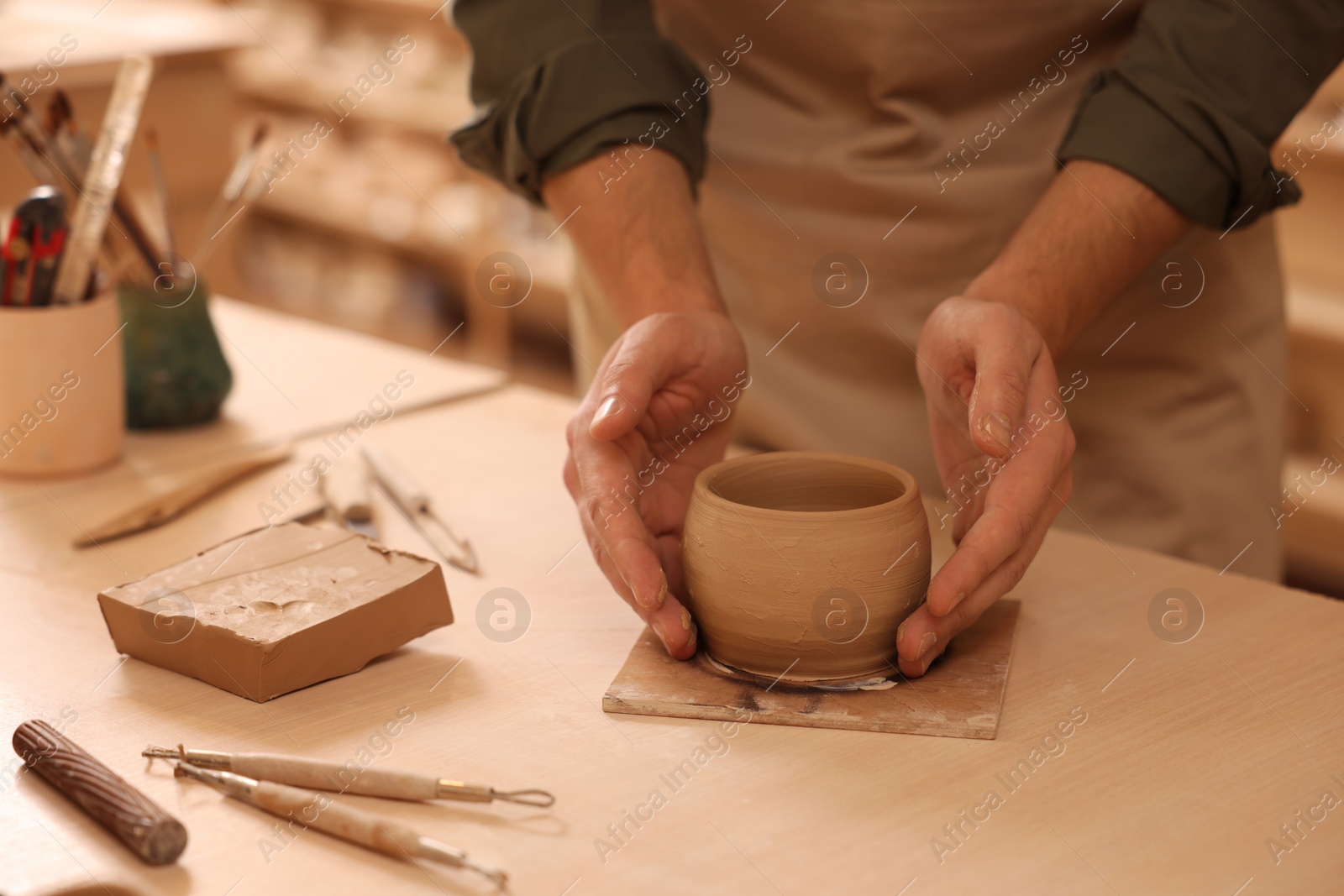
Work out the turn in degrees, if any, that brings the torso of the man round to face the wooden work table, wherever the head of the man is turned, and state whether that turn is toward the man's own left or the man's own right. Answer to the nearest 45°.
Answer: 0° — they already face it

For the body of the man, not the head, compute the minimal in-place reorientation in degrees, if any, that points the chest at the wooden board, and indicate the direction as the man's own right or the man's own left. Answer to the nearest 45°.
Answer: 0° — they already face it

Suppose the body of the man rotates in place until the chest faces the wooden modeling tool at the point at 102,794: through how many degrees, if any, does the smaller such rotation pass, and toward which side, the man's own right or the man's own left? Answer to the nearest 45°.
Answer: approximately 45° to the man's own right

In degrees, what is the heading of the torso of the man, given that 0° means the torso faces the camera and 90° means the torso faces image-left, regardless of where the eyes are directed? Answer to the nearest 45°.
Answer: approximately 0°
